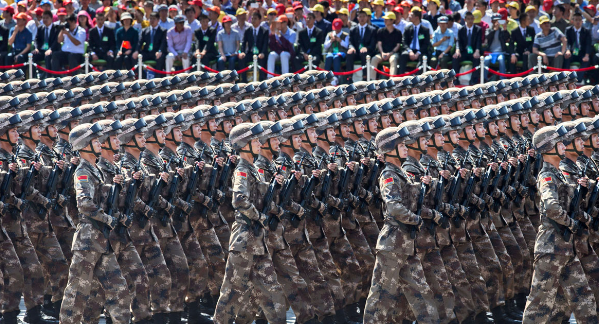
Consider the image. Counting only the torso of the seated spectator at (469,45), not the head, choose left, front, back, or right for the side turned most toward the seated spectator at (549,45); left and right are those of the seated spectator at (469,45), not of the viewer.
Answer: left

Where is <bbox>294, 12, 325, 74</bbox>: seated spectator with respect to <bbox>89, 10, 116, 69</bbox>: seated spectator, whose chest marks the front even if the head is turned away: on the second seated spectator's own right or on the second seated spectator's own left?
on the second seated spectator's own left

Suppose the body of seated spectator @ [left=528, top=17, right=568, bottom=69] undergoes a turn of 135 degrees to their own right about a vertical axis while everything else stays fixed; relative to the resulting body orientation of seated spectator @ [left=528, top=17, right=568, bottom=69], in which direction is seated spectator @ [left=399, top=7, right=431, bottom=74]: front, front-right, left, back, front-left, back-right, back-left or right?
front-left

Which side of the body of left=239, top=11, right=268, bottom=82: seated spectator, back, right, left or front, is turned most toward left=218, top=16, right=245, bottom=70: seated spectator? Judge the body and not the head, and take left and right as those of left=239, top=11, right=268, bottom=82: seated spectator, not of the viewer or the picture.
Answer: right

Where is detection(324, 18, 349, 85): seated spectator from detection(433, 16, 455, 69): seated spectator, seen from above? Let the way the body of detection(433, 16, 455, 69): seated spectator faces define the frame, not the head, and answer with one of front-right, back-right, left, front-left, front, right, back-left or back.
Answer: right
